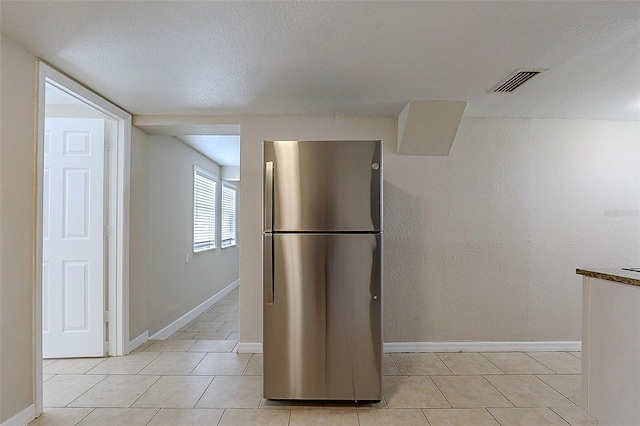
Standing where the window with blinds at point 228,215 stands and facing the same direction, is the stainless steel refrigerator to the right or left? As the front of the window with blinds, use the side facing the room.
on its right

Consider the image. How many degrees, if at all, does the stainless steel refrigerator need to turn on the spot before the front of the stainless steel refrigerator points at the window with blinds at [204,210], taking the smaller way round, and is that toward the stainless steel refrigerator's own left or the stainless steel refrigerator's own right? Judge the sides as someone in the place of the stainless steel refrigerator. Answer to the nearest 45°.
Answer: approximately 135° to the stainless steel refrigerator's own right

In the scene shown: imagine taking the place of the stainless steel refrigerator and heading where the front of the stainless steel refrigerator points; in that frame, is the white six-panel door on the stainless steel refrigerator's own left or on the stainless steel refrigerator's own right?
on the stainless steel refrigerator's own right

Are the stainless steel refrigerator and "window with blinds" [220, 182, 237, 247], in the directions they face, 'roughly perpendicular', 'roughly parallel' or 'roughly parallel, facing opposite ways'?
roughly perpendicular

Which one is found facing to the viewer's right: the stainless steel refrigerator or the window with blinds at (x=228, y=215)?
the window with blinds

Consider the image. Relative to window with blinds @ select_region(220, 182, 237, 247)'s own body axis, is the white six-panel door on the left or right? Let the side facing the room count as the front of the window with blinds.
on its right

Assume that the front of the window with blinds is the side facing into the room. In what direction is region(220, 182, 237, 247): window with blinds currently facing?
to the viewer's right

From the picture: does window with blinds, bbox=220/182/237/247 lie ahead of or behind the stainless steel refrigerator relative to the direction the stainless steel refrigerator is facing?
behind

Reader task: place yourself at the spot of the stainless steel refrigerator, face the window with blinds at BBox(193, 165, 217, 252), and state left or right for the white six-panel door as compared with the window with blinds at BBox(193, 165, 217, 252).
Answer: left

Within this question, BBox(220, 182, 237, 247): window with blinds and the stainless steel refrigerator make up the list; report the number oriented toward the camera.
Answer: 1
